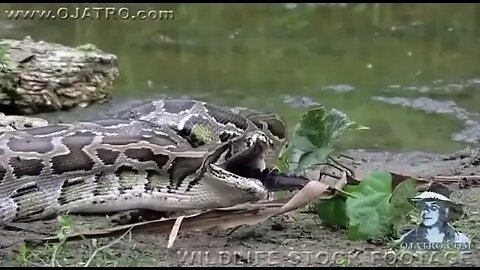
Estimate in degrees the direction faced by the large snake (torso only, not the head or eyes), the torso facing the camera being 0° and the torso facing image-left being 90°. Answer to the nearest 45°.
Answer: approximately 270°

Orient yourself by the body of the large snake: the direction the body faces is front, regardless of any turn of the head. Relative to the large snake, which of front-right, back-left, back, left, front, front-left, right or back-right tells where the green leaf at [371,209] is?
front-right

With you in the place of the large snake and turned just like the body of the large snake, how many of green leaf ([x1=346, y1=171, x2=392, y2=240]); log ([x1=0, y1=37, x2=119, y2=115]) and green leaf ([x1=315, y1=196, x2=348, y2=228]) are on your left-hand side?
1

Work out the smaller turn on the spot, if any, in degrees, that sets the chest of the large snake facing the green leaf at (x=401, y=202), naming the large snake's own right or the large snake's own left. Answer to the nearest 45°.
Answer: approximately 45° to the large snake's own right

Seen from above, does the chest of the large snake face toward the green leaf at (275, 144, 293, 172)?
yes

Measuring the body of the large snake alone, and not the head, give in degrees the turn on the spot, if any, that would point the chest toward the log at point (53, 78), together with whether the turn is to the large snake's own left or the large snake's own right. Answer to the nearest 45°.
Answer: approximately 90° to the large snake's own left

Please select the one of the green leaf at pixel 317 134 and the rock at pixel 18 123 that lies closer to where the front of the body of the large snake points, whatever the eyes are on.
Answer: the green leaf

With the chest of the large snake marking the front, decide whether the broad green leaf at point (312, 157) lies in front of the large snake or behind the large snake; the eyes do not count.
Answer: in front
